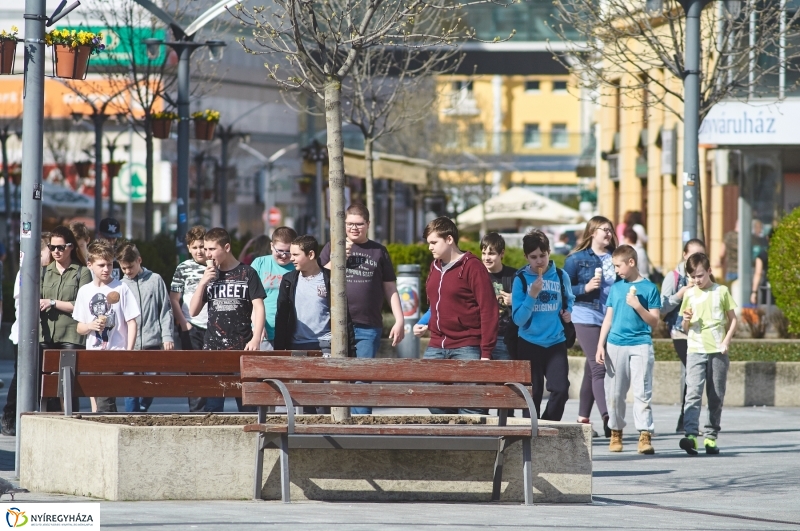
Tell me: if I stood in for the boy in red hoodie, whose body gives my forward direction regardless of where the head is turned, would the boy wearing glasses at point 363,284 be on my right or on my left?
on my right

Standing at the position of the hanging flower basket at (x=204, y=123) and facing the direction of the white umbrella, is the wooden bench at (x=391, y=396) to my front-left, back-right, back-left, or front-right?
back-right

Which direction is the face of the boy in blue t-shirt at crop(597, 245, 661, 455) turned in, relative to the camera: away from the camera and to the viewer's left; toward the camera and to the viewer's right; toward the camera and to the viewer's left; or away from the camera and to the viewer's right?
toward the camera and to the viewer's left

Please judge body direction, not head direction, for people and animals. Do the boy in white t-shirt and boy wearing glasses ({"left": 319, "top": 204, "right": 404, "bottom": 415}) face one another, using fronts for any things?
no

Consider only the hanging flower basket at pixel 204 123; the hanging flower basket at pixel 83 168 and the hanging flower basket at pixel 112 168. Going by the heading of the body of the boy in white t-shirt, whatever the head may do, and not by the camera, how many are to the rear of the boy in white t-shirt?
3

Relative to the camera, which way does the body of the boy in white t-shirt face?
toward the camera

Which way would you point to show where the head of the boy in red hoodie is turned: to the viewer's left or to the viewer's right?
to the viewer's left

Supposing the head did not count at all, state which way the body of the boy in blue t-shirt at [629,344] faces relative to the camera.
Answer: toward the camera

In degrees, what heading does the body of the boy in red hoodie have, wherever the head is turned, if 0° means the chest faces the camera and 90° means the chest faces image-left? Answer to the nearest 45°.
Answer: approximately 45°

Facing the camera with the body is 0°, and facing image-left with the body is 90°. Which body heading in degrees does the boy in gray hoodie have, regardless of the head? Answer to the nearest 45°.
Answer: approximately 45°

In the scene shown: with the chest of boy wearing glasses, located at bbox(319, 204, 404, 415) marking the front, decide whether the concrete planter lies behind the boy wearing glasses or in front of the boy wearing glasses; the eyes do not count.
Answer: in front

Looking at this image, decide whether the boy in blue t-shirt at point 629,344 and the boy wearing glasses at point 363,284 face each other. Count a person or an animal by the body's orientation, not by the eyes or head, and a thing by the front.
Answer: no

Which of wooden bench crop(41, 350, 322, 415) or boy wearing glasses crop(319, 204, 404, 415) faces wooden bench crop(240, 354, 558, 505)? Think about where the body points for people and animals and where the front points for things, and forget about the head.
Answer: the boy wearing glasses

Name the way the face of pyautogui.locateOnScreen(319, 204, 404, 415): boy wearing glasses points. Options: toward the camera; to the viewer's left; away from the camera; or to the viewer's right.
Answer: toward the camera

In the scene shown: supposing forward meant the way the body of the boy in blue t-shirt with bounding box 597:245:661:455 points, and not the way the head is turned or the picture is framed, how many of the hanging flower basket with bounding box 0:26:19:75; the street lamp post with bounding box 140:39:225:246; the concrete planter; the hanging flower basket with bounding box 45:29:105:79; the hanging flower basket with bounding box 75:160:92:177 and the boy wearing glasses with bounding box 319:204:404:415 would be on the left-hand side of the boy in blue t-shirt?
0

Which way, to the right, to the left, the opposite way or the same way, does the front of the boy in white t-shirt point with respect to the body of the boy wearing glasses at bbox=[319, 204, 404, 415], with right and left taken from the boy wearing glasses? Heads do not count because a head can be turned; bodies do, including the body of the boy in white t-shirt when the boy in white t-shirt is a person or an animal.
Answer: the same way
